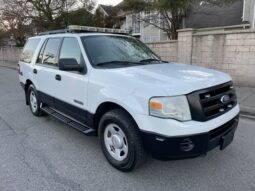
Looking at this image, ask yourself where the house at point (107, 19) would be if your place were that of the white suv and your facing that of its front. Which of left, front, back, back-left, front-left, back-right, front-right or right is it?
back-left

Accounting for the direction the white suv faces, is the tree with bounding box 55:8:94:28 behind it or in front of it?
behind

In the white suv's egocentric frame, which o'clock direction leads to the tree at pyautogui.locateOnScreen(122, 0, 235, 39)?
The tree is roughly at 8 o'clock from the white suv.
